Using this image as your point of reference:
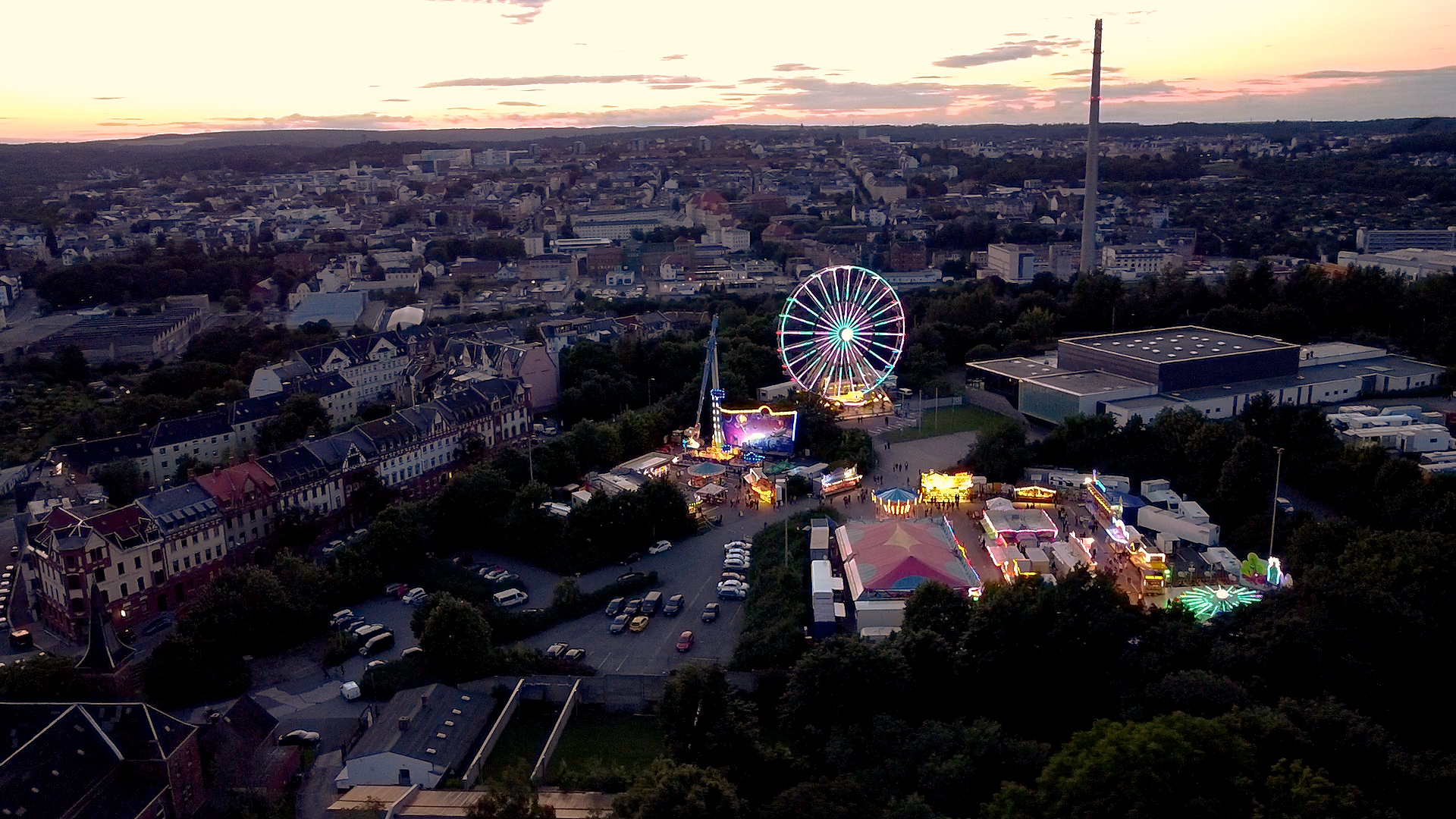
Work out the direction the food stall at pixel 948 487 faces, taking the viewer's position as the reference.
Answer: facing the viewer

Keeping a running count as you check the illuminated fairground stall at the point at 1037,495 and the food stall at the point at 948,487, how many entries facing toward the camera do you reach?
2

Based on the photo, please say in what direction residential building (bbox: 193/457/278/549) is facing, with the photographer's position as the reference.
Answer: facing the viewer and to the right of the viewer

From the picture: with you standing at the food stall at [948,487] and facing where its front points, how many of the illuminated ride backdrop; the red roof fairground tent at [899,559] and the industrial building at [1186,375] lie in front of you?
1

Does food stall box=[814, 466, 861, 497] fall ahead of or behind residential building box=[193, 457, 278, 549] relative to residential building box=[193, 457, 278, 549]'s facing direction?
ahead

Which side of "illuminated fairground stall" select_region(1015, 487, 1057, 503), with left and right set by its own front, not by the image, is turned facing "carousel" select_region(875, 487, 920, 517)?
right

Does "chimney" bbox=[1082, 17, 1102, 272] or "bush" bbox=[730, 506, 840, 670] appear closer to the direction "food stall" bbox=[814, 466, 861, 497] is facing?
the bush

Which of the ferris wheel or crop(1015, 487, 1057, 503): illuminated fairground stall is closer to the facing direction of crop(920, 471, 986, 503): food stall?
the illuminated fairground stall

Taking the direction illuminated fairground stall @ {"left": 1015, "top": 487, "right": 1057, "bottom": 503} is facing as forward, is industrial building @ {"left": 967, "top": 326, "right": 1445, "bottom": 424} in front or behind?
behind

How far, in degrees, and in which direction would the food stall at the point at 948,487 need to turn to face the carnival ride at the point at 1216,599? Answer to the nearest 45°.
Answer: approximately 45° to its left

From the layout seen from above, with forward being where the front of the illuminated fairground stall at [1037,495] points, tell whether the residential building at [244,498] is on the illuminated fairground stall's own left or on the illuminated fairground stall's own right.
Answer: on the illuminated fairground stall's own right

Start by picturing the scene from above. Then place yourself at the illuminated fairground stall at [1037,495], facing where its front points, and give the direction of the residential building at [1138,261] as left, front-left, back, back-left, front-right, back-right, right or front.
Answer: back

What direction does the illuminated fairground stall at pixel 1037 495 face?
toward the camera

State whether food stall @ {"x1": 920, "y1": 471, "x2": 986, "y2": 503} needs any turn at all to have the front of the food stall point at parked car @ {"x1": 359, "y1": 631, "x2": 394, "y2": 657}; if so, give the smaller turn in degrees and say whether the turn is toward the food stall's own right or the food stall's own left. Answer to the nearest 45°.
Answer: approximately 45° to the food stall's own right

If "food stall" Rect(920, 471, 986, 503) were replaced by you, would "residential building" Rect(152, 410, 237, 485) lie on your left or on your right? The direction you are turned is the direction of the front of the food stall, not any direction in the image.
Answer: on your right
